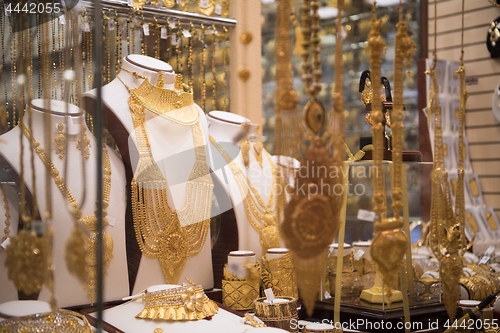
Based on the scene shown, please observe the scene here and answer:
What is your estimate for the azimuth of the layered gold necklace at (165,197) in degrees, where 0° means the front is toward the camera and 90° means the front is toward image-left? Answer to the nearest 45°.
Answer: approximately 315°

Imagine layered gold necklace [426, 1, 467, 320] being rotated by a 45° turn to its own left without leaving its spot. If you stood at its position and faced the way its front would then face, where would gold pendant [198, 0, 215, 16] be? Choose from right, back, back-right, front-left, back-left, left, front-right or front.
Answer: back

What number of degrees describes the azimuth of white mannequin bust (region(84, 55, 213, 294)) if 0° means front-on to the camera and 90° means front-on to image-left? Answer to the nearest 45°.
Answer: approximately 315°
